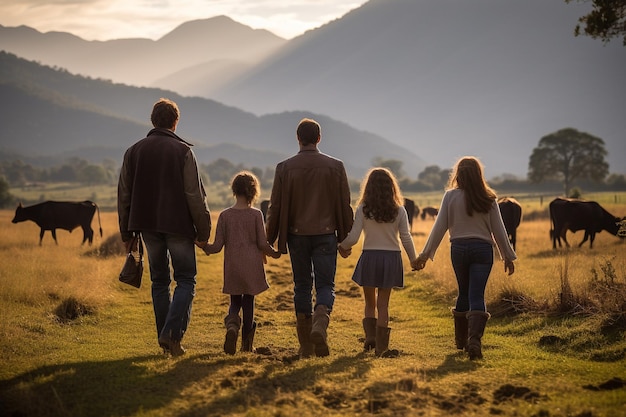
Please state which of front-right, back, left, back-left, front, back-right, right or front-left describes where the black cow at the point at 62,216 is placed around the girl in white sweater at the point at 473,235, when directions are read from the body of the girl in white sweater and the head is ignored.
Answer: front-left

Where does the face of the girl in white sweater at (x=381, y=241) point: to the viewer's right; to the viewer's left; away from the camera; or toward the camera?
away from the camera

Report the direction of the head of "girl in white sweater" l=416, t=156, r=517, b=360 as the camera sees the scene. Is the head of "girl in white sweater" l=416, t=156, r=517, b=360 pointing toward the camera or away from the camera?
away from the camera

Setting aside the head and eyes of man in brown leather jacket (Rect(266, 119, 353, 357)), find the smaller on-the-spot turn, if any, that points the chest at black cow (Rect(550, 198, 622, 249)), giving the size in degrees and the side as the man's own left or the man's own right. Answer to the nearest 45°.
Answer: approximately 45° to the man's own right

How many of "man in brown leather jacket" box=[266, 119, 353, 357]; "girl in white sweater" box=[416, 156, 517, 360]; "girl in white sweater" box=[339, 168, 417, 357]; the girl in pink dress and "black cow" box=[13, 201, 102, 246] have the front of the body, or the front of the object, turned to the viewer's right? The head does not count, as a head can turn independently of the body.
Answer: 0

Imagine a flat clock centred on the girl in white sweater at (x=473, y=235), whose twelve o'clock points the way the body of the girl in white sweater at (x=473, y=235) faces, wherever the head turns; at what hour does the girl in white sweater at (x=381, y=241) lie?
the girl in white sweater at (x=381, y=241) is roughly at 9 o'clock from the girl in white sweater at (x=473, y=235).

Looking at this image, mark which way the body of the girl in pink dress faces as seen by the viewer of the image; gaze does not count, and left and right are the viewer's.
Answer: facing away from the viewer

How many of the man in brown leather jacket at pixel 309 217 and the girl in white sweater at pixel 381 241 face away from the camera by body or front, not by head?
2

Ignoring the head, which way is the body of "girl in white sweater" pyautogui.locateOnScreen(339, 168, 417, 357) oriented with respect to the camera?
away from the camera

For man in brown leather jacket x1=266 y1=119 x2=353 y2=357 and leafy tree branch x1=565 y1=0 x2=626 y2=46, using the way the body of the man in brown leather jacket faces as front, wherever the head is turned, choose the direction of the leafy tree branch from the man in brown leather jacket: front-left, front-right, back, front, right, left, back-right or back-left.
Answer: front-right

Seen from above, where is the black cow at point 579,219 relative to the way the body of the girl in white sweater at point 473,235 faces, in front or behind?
in front

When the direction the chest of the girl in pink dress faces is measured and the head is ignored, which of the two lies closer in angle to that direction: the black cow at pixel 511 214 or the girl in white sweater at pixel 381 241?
the black cow

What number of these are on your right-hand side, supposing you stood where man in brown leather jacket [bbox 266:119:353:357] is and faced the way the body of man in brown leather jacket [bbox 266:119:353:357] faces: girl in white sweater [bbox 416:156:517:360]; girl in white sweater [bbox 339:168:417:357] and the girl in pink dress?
2

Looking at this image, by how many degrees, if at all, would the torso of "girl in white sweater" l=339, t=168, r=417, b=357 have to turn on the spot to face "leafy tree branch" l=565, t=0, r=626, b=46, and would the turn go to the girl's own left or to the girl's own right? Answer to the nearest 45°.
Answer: approximately 45° to the girl's own right

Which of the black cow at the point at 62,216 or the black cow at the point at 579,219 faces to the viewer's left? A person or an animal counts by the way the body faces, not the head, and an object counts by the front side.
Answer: the black cow at the point at 62,216

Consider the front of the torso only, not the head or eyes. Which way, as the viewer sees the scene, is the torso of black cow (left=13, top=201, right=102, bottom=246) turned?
to the viewer's left

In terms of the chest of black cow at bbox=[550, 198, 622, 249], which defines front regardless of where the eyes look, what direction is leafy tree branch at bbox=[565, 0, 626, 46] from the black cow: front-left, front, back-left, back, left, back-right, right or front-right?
right

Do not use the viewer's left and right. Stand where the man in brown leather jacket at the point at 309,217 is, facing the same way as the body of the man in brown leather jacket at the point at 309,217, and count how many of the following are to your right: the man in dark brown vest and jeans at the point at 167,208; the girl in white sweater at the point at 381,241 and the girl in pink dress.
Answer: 1

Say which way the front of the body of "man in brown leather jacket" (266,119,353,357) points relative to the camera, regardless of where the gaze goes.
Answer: away from the camera
